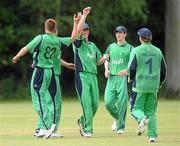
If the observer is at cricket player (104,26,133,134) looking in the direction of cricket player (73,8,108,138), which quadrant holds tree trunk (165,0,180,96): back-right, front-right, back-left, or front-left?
back-right

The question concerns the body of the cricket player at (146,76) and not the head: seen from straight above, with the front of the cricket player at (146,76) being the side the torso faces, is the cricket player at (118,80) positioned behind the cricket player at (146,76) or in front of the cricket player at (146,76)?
in front

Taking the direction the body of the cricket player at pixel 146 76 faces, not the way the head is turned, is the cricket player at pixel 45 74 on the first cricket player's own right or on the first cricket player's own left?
on the first cricket player's own left

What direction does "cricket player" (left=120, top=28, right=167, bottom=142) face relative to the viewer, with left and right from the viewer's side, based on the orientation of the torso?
facing away from the viewer
